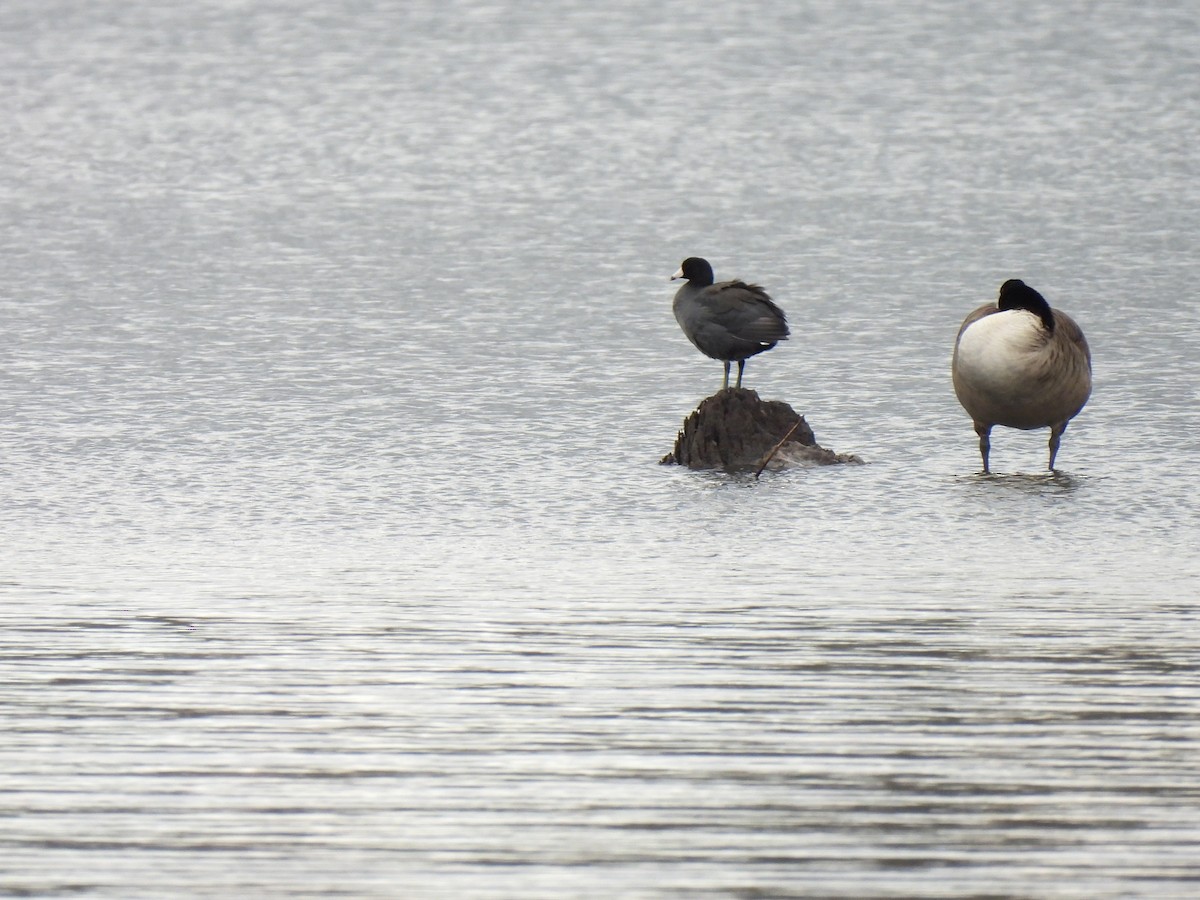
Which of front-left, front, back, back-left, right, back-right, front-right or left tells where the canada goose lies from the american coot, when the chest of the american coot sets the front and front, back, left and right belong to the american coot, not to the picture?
back-left

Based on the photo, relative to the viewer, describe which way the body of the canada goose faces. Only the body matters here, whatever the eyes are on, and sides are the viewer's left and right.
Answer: facing the viewer

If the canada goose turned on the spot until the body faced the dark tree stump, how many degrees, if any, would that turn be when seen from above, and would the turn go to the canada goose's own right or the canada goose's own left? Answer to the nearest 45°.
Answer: approximately 90° to the canada goose's own right

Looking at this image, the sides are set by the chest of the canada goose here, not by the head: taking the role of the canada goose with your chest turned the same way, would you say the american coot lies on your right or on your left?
on your right

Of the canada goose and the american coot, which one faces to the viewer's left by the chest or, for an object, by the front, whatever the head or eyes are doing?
the american coot

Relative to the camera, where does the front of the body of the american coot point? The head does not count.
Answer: to the viewer's left

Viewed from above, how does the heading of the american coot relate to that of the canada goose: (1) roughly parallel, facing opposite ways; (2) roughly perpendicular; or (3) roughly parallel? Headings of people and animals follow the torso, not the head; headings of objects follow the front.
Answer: roughly perpendicular

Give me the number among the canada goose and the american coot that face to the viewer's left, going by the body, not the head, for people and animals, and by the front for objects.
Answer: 1
